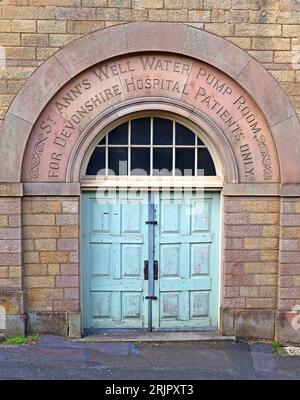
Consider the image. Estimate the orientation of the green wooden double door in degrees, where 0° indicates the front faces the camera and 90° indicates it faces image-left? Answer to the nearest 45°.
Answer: approximately 0°
